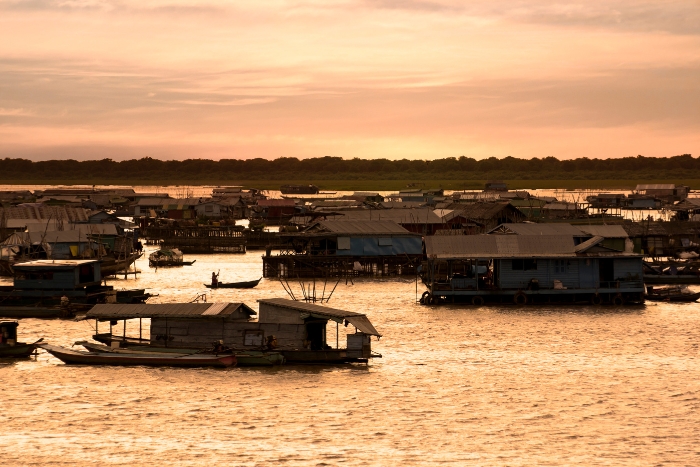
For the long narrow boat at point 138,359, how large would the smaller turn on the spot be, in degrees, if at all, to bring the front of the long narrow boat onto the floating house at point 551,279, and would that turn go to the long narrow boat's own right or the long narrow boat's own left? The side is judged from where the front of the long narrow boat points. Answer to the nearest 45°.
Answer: approximately 135° to the long narrow boat's own right

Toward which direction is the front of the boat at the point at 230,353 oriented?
to the viewer's left

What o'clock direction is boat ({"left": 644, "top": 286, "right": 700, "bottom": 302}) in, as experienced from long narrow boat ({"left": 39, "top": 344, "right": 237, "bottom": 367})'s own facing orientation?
The boat is roughly at 5 o'clock from the long narrow boat.

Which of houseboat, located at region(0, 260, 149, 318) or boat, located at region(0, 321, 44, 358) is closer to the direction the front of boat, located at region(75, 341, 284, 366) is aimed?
the boat

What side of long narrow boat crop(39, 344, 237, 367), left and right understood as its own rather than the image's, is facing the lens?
left

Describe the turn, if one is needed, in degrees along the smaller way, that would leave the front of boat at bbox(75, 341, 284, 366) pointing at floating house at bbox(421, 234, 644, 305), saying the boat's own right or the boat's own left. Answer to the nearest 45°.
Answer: approximately 135° to the boat's own right

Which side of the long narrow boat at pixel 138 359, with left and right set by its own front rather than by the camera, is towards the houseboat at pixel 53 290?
right

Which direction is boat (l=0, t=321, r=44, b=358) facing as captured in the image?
to the viewer's right

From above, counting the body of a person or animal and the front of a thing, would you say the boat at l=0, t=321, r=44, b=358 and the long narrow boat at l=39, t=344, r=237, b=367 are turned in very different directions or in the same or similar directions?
very different directions
